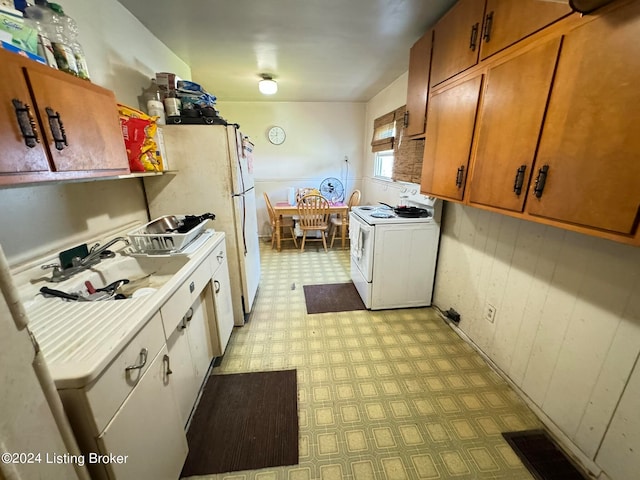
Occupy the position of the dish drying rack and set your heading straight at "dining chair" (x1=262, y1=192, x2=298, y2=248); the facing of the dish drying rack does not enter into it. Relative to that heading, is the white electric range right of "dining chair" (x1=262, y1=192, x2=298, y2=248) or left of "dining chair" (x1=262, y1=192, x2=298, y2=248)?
right

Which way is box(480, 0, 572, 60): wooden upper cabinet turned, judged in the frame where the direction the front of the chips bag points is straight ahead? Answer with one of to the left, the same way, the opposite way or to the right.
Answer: to the right

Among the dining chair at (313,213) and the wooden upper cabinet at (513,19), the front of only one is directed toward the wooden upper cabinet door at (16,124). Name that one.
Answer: the wooden upper cabinet at (513,19)

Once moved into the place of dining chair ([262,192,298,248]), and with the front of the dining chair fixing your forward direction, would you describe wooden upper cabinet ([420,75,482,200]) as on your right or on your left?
on your right

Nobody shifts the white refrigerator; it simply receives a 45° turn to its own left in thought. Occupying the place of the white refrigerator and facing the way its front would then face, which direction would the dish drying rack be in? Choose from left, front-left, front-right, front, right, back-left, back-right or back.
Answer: back

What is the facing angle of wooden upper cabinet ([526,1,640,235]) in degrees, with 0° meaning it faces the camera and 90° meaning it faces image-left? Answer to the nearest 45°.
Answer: approximately 45°

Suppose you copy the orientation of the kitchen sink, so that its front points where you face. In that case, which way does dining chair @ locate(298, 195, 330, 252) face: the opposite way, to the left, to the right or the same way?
to the left

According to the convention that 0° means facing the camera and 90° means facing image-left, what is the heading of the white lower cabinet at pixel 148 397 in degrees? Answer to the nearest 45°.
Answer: approximately 315°

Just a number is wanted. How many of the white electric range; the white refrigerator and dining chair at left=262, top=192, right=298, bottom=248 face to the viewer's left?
1

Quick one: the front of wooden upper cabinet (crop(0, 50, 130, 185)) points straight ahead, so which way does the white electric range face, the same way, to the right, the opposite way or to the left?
the opposite way

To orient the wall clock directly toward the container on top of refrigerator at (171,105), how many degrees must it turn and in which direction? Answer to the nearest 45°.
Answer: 0° — it already faces it

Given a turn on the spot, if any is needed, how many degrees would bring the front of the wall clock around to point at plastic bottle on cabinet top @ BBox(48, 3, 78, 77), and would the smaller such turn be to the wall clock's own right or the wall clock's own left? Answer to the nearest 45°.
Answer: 0° — it already faces it

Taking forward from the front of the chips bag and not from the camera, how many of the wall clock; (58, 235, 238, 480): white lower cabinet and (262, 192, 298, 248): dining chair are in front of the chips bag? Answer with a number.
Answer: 1

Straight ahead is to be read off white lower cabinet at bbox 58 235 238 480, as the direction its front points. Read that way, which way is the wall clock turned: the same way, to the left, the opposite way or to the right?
to the right

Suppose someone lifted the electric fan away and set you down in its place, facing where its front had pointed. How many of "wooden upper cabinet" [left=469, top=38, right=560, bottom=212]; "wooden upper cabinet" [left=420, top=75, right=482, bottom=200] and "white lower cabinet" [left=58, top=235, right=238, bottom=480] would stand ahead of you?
3

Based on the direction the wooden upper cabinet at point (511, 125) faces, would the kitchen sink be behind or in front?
in front

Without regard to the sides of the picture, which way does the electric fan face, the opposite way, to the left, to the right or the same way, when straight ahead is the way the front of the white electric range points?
to the left

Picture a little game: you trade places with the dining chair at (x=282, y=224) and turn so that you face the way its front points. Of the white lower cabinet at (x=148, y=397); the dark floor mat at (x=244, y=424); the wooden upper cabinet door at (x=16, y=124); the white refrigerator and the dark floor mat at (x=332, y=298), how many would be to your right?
5
